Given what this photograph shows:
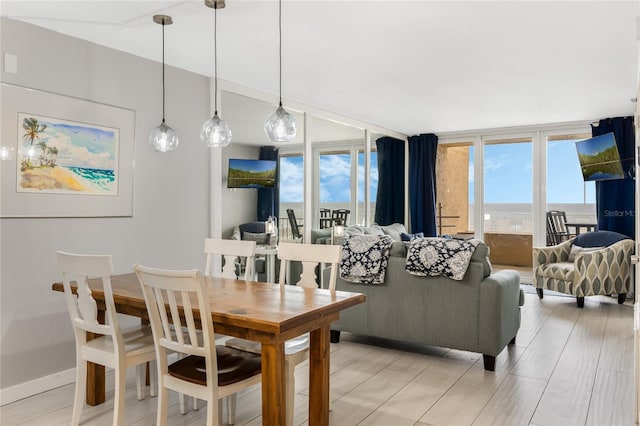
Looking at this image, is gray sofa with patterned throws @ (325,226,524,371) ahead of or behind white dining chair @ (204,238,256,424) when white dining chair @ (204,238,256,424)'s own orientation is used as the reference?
behind

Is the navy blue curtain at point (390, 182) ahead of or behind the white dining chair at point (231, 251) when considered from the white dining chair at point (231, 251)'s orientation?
behind

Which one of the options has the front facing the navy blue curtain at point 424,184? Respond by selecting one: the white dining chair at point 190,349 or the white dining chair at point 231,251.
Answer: the white dining chair at point 190,349

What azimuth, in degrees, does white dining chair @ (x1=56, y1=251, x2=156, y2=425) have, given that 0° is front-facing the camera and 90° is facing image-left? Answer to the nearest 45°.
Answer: approximately 225°

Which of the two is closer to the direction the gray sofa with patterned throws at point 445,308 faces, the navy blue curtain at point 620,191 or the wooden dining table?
the navy blue curtain

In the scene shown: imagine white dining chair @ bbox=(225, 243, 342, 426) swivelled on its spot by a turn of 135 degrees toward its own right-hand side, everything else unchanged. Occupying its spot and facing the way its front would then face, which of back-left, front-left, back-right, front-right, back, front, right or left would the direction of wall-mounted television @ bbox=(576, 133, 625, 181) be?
front-right

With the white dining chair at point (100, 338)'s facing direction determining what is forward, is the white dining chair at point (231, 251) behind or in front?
in front

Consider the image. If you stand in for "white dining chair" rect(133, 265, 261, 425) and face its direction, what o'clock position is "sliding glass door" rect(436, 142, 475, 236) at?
The sliding glass door is roughly at 12 o'clock from the white dining chair.

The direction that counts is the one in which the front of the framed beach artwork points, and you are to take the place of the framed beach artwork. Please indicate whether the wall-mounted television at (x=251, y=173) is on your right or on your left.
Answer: on your left

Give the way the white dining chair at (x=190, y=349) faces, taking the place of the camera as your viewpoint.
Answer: facing away from the viewer and to the right of the viewer

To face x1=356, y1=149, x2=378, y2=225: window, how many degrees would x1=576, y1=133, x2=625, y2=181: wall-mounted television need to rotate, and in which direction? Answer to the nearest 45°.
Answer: approximately 45° to its right

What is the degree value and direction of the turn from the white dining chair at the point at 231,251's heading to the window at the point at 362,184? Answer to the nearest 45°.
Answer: approximately 180°

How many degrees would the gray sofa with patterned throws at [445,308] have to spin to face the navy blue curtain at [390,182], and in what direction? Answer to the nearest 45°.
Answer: approximately 45° to its left

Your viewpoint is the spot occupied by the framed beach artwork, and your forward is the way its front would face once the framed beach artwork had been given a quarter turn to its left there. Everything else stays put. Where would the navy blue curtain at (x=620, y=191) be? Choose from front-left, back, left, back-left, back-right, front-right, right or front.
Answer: front-right
